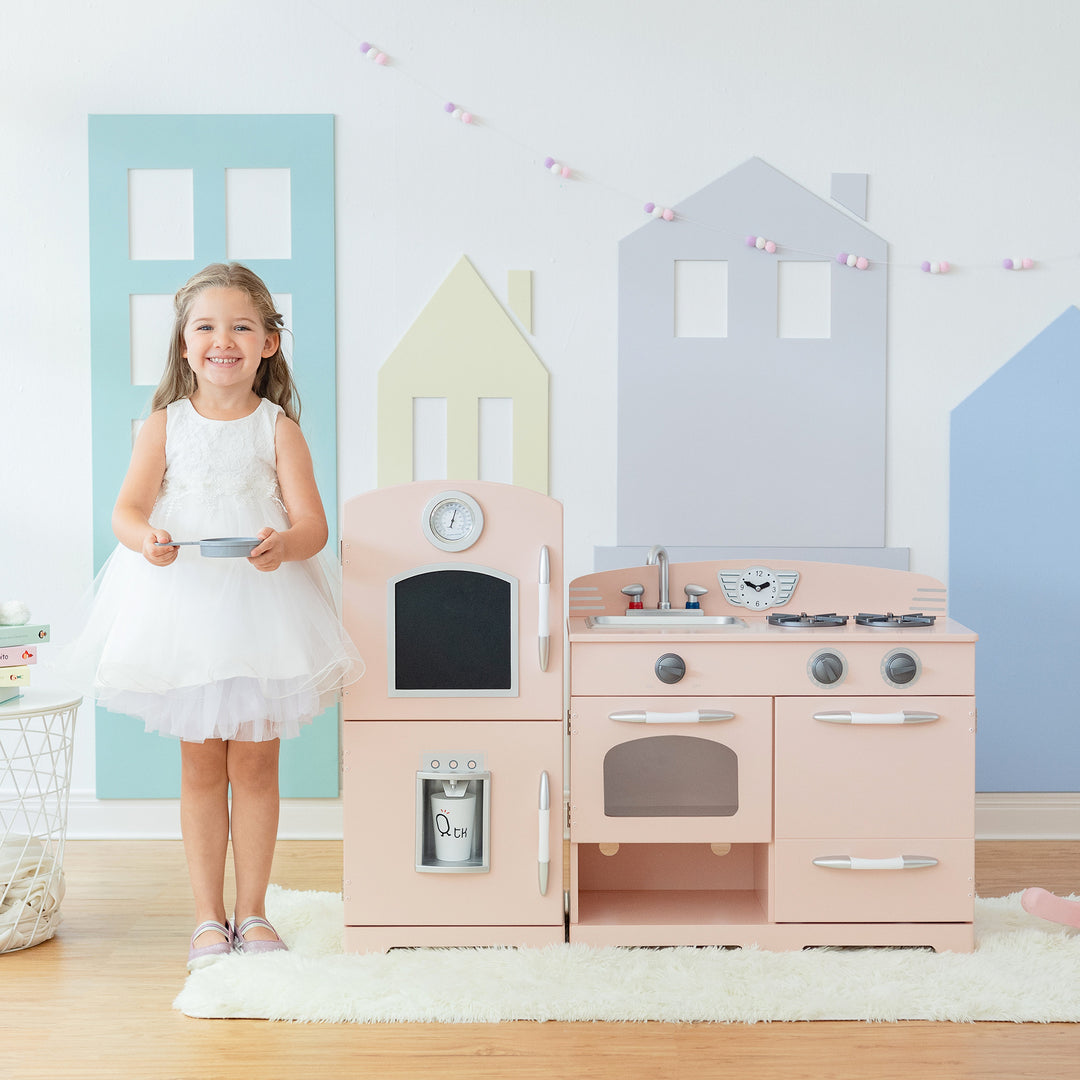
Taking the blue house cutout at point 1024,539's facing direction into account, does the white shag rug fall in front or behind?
in front

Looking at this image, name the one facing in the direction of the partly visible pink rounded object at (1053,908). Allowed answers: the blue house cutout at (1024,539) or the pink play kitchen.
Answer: the blue house cutout

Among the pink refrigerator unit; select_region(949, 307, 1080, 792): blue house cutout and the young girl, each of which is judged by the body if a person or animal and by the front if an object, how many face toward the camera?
3

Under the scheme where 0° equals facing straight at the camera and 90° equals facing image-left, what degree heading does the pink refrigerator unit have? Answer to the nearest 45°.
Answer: approximately 0°

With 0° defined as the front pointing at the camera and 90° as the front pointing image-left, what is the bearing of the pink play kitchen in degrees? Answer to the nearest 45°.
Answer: approximately 0°

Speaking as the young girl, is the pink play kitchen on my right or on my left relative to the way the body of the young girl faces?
on my left

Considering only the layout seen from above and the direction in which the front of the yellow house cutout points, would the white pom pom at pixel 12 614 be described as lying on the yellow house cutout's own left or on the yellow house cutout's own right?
on the yellow house cutout's own right

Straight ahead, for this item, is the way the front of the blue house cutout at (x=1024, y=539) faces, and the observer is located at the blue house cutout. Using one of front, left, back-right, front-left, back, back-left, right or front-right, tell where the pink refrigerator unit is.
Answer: front-right

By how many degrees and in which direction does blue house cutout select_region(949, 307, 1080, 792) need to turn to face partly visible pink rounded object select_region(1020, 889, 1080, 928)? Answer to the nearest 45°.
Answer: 0° — it already faces it
